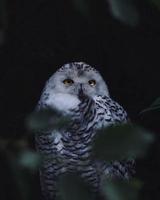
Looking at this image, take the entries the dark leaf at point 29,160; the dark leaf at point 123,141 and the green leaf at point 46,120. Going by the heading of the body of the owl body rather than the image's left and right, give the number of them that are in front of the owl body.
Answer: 3

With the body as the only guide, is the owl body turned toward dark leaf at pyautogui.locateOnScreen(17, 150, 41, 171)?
yes

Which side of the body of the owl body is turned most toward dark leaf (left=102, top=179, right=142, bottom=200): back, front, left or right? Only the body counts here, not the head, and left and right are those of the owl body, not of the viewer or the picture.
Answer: front

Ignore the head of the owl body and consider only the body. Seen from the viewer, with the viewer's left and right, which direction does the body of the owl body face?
facing the viewer

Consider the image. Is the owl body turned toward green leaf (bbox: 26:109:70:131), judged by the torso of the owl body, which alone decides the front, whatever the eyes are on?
yes

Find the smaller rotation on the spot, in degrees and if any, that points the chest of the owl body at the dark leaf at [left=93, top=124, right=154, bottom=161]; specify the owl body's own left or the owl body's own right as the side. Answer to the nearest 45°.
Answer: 0° — it already faces it
